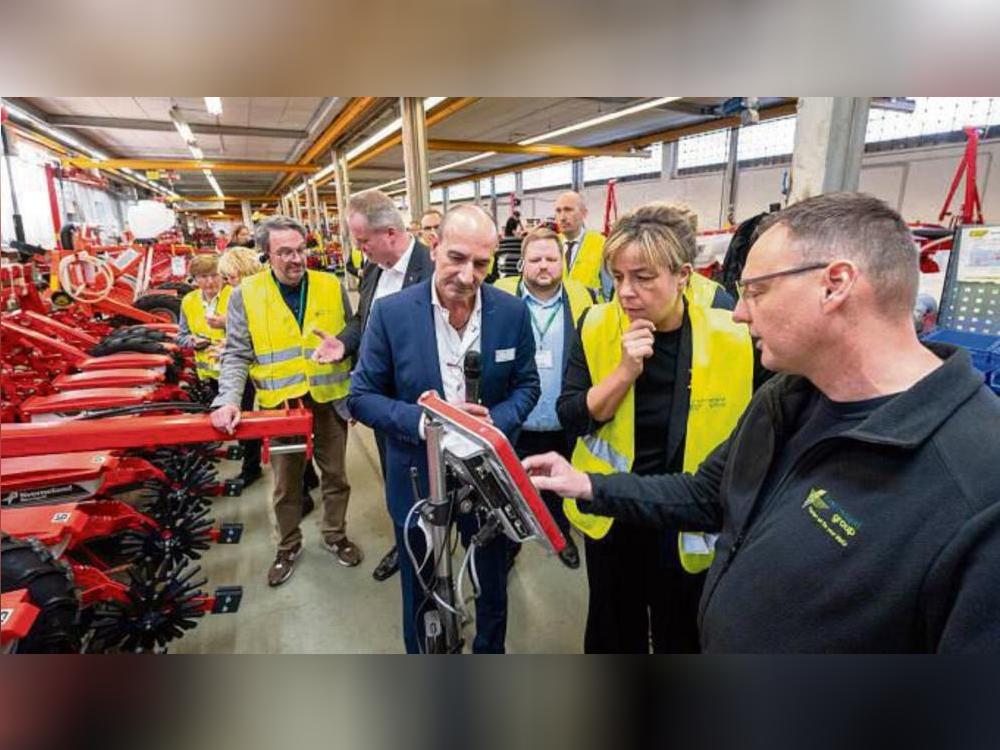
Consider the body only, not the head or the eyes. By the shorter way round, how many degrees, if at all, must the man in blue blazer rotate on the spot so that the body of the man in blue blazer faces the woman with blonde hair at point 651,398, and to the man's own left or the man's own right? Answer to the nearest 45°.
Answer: approximately 45° to the man's own left

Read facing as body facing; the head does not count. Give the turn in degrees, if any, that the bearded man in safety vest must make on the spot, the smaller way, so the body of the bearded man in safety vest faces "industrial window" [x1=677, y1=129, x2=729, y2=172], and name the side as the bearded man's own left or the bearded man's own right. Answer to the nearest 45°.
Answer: approximately 180°

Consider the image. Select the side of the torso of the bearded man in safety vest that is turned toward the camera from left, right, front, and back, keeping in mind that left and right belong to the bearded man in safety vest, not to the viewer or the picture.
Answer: front

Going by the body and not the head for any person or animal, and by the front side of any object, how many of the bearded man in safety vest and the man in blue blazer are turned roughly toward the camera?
2

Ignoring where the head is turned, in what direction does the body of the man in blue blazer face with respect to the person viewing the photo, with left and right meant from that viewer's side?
facing the viewer

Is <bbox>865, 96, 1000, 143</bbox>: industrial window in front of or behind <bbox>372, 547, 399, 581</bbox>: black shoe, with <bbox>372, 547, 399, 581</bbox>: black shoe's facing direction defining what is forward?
behind

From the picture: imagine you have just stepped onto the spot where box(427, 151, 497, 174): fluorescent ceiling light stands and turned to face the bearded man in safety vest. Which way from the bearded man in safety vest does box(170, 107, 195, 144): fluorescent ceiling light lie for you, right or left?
right

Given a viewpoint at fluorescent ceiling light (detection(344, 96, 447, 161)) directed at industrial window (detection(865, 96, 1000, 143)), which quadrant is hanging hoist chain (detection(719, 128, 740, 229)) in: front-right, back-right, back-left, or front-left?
front-left

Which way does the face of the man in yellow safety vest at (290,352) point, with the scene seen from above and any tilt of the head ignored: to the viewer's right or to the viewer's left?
to the viewer's right

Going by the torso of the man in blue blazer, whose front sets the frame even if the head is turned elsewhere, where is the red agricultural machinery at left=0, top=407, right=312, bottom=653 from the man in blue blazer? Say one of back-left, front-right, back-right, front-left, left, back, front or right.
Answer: right

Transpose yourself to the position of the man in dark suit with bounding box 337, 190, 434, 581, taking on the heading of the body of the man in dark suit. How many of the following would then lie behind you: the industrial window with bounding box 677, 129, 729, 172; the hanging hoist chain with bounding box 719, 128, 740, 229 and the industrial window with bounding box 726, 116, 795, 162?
3

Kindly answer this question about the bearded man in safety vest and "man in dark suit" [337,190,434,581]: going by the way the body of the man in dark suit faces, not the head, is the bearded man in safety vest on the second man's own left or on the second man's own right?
on the second man's own left

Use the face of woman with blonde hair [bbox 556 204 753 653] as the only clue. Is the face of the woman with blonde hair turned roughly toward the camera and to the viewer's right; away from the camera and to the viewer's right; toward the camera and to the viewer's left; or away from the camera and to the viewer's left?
toward the camera and to the viewer's left
